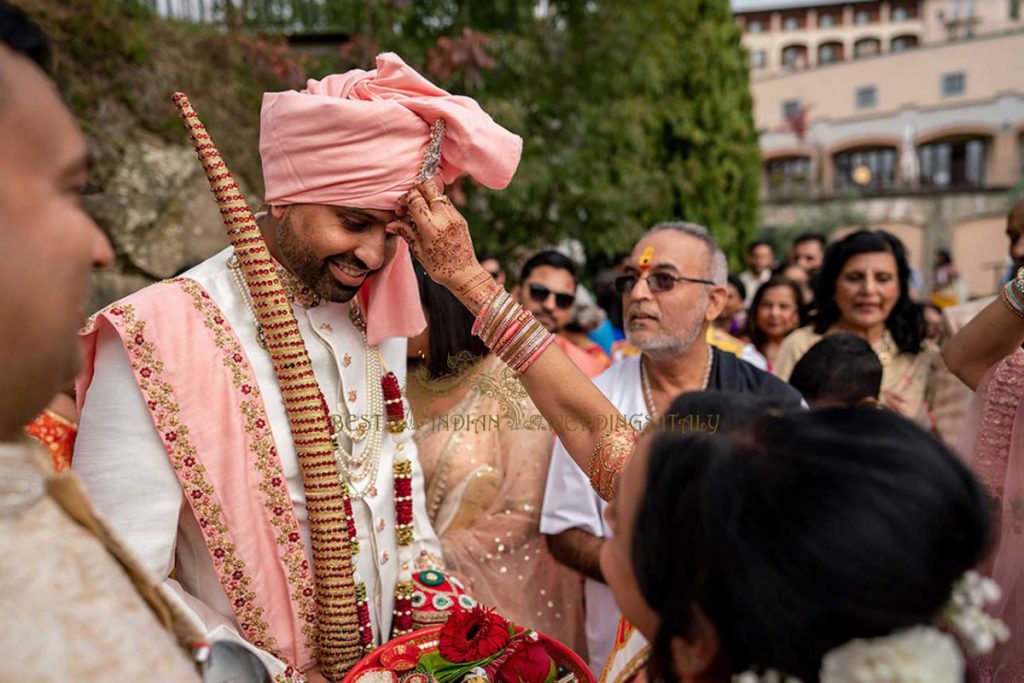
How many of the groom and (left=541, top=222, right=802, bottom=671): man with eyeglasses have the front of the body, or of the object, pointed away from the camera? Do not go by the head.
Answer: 0

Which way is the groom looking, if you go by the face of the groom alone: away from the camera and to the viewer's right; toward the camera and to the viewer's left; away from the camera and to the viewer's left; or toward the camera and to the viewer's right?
toward the camera and to the viewer's right

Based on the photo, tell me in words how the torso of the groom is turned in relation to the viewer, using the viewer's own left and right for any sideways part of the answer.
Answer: facing the viewer and to the right of the viewer

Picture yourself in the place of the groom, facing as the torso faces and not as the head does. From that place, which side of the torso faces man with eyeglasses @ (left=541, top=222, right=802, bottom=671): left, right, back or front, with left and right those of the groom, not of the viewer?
left

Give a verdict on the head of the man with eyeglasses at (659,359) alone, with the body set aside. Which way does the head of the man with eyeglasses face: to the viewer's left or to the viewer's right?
to the viewer's left

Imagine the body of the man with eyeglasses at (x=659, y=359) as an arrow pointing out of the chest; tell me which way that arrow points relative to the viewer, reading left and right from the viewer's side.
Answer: facing the viewer and to the left of the viewer
